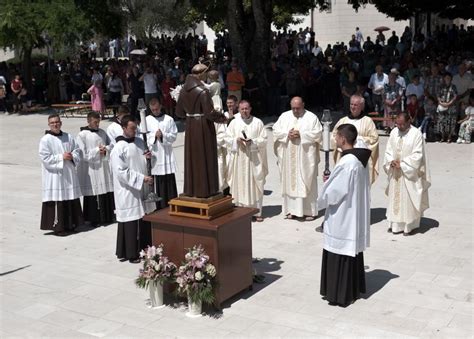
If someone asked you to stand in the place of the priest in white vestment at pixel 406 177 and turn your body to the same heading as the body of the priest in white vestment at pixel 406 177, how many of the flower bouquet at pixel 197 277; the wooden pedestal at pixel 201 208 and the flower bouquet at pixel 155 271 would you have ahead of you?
3

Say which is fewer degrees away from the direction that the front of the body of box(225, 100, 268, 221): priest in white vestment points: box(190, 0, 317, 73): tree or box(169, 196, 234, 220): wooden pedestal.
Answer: the wooden pedestal

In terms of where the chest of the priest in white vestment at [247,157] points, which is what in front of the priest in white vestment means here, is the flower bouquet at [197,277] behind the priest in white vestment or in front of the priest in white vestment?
in front

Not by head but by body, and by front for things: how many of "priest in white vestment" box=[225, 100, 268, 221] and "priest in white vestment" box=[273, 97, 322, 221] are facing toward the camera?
2

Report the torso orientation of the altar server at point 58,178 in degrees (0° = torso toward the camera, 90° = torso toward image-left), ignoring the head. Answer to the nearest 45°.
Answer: approximately 315°

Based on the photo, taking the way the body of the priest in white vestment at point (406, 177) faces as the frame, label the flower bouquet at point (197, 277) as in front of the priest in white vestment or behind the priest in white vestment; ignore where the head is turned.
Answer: in front

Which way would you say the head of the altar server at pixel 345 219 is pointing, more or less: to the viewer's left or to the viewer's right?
to the viewer's left

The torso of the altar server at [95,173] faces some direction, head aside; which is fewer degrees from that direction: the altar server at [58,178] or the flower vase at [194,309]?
the flower vase

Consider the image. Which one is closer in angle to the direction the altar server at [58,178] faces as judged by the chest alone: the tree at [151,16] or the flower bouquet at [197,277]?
the flower bouquet

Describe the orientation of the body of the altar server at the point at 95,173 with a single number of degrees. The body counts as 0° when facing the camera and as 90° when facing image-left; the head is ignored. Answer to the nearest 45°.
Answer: approximately 315°
